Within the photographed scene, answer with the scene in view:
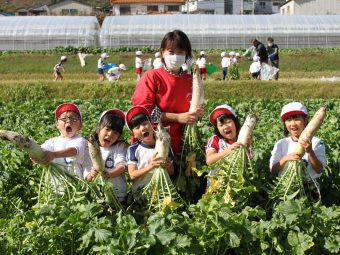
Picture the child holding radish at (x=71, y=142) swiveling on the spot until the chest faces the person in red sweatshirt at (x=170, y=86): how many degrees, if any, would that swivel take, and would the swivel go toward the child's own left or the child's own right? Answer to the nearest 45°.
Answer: approximately 90° to the child's own left

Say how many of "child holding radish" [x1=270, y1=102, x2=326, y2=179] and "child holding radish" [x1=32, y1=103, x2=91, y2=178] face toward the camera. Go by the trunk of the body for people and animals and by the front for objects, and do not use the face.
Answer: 2

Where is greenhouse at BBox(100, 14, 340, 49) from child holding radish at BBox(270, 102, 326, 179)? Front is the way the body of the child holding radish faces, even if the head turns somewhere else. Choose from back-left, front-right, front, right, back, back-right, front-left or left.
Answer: back

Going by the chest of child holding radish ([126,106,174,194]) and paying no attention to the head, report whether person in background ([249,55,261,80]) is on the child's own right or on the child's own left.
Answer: on the child's own left

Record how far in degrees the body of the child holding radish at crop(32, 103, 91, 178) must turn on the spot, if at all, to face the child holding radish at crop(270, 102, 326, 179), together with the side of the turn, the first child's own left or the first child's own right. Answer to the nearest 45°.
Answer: approximately 90° to the first child's own left

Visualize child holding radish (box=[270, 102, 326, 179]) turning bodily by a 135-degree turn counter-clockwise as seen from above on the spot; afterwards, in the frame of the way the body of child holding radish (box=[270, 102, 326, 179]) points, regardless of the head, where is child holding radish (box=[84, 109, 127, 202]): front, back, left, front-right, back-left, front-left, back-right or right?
back-left

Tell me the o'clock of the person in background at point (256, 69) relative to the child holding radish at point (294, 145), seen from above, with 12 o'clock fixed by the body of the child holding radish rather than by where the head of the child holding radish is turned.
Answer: The person in background is roughly at 6 o'clock from the child holding radish.
